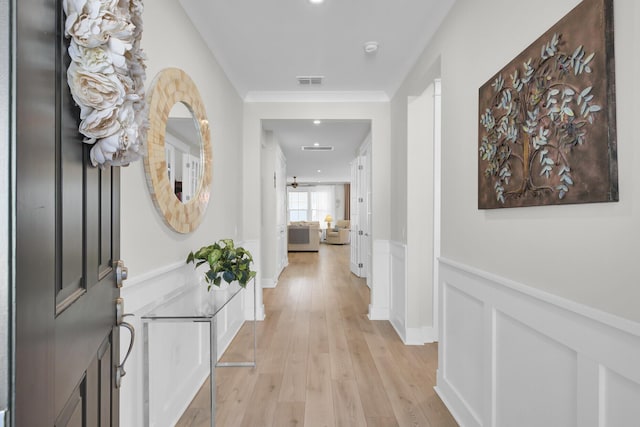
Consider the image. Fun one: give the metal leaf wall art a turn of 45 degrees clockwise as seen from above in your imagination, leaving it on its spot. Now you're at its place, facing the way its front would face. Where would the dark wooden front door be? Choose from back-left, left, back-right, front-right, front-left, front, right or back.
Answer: front-left

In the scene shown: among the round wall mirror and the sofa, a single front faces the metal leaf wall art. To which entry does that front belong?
the round wall mirror

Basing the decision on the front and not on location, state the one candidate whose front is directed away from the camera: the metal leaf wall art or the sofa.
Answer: the sofa

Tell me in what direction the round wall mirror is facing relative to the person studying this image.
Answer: facing the viewer and to the right of the viewer

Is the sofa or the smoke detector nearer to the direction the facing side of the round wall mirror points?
the smoke detector

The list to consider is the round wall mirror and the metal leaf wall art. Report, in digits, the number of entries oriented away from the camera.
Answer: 0

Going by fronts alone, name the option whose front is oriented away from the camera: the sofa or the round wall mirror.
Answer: the sofa

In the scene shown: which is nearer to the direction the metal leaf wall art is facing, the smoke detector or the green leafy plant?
the green leafy plant

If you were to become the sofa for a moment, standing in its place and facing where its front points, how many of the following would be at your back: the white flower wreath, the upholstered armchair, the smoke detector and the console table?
3

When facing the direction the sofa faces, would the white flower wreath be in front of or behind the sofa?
behind

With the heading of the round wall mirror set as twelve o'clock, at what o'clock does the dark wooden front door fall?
The dark wooden front door is roughly at 2 o'clock from the round wall mirror.

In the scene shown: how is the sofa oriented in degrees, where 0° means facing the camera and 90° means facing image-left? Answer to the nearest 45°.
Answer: approximately 180°

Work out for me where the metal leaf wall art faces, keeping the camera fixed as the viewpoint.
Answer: facing the viewer and to the left of the viewer

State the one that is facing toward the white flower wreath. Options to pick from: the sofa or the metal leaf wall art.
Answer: the metal leaf wall art

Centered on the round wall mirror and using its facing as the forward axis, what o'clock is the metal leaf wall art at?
The metal leaf wall art is roughly at 12 o'clock from the round wall mirror.

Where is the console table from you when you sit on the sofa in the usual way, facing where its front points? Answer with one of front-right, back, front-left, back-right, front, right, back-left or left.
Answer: back

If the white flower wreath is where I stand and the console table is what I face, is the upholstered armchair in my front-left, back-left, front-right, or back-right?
front-right

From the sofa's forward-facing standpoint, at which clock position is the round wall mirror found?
The round wall mirror is roughly at 6 o'clock from the sofa.

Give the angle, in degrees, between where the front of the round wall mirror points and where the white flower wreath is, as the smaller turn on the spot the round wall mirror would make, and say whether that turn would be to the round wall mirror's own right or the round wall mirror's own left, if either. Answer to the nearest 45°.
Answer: approximately 45° to the round wall mirror's own right

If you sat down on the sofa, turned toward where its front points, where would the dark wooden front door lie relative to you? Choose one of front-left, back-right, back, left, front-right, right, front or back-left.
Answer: back
